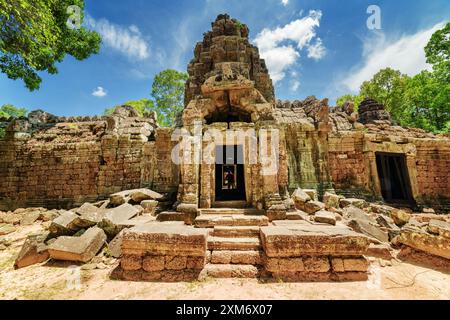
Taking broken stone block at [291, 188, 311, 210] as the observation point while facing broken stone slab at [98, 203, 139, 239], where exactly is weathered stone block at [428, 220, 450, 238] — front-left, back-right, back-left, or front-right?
back-left

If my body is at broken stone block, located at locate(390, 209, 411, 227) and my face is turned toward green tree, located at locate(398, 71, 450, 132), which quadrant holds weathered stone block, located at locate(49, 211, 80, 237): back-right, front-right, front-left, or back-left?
back-left

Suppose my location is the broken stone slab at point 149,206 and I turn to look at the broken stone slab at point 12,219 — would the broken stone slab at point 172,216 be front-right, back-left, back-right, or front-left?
back-left

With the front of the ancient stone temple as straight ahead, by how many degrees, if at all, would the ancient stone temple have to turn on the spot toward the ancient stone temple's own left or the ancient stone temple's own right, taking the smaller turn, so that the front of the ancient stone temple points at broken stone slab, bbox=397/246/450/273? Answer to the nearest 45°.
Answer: approximately 45° to the ancient stone temple's own left

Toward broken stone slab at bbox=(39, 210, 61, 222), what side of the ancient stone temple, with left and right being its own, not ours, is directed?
right

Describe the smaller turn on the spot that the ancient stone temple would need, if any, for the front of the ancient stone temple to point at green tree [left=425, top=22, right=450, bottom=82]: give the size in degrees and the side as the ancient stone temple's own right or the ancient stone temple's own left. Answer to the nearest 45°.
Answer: approximately 90° to the ancient stone temple's own left

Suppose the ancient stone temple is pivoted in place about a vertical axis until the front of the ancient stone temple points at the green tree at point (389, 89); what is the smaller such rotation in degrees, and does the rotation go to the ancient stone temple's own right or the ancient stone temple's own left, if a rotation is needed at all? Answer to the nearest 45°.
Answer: approximately 135° to the ancient stone temple's own left

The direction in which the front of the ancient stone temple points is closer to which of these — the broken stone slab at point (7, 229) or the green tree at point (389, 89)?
the broken stone slab

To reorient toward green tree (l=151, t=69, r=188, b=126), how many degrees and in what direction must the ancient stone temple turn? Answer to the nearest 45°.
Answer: approximately 135° to its right

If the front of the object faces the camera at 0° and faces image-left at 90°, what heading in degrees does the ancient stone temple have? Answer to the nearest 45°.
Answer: approximately 0°

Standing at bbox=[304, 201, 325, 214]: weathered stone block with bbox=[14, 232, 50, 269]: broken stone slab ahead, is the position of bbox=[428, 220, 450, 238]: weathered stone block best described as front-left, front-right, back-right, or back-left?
back-left

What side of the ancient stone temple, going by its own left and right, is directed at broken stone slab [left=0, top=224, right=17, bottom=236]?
right

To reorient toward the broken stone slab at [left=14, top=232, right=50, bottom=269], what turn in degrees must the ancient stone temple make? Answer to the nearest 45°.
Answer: approximately 45° to its right
